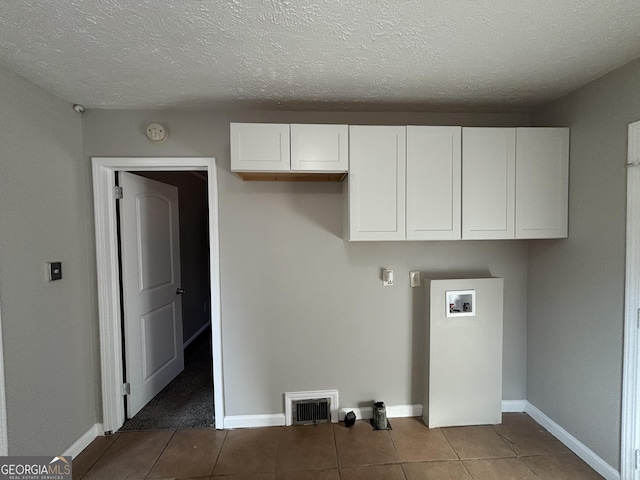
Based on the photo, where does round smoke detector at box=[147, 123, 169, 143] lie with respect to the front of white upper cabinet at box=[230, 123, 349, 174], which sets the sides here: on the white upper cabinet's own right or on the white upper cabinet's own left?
on the white upper cabinet's own right

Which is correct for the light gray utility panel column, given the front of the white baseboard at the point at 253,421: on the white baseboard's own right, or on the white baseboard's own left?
on the white baseboard's own left

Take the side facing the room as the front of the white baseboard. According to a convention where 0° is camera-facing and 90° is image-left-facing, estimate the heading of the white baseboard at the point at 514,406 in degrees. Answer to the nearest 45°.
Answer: approximately 0°

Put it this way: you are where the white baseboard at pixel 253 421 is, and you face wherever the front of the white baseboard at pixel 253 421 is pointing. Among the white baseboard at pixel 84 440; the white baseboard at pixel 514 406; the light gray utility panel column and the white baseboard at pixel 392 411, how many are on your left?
3

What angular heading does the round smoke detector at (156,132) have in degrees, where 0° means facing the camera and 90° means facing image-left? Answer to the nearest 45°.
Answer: approximately 0°

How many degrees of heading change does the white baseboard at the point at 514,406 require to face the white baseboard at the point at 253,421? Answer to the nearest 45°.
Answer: approximately 45° to its right

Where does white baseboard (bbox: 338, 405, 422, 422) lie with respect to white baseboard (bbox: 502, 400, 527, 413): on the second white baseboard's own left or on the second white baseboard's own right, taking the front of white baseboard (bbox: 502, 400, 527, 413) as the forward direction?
on the second white baseboard's own right

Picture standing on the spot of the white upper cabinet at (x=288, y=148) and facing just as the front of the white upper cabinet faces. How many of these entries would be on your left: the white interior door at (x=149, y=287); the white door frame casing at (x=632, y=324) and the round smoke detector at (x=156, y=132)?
1

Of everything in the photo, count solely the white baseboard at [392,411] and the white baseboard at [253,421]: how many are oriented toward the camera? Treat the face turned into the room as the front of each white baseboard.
2
